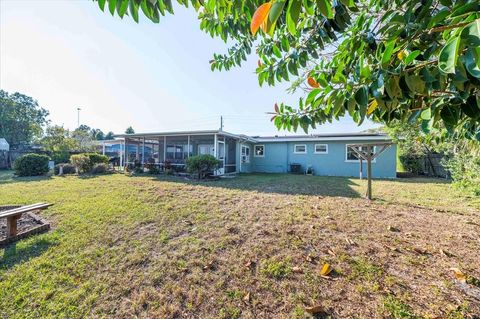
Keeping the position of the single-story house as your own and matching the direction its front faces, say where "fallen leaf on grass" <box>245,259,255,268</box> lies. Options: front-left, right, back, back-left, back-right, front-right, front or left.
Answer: back

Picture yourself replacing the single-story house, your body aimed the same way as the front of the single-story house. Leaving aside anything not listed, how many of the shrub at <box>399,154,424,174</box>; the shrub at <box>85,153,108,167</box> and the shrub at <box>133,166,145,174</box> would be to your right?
1

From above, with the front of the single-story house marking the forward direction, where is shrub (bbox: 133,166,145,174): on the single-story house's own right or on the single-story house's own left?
on the single-story house's own left

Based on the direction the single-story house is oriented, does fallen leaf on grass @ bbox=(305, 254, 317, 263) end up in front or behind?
behind

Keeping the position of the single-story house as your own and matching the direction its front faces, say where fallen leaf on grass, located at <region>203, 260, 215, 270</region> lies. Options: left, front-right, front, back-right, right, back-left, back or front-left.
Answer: back

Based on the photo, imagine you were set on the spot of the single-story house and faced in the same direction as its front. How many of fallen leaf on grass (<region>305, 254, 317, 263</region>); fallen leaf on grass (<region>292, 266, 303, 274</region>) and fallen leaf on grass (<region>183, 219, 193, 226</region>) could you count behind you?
3

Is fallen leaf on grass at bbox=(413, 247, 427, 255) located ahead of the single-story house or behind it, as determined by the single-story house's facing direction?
behind

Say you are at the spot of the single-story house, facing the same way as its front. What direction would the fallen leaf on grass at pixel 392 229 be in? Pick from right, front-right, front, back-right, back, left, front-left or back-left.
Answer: back

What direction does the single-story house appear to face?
away from the camera

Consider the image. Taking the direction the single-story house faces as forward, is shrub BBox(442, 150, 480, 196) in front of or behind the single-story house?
behind

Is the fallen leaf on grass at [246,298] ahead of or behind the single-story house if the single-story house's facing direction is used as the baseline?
behind

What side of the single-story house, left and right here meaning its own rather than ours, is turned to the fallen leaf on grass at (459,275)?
back

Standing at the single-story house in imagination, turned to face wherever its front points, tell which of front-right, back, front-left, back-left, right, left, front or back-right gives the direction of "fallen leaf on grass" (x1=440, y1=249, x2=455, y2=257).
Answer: back

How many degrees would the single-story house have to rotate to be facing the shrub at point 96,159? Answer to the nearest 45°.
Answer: approximately 90° to its left

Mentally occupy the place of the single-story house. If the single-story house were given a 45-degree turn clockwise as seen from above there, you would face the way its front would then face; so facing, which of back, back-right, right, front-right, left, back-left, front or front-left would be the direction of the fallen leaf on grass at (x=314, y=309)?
back-right
